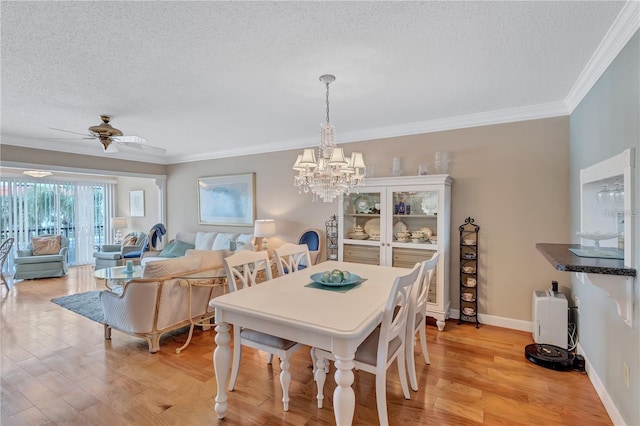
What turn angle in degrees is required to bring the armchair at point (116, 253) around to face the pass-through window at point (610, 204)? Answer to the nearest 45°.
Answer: approximately 45° to its left

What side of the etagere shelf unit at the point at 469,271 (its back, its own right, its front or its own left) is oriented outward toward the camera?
front

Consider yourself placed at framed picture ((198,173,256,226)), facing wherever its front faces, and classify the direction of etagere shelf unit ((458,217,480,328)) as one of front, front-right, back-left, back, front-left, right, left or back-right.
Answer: left

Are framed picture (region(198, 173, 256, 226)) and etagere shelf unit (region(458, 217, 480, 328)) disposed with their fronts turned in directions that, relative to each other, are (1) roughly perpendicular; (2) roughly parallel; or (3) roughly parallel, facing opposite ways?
roughly parallel

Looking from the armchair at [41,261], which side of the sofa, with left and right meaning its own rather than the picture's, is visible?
front

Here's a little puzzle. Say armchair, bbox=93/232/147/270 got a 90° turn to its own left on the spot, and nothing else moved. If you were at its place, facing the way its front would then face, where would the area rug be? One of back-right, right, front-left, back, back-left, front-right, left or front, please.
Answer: front-right

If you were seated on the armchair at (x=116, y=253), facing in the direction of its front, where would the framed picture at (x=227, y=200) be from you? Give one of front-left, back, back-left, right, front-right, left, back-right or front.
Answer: left

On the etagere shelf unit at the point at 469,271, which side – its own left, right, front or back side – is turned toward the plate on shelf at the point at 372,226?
right

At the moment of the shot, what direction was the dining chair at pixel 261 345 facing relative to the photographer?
facing the viewer and to the right of the viewer

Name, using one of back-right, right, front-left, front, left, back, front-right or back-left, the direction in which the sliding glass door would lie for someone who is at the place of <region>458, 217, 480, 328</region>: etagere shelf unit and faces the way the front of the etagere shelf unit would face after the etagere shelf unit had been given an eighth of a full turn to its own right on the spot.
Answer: front-right

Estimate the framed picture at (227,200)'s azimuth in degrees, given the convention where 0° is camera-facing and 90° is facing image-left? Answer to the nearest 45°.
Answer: approximately 45°

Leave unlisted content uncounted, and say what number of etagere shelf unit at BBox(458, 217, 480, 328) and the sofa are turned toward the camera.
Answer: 1

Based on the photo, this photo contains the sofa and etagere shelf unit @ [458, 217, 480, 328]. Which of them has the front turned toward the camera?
the etagere shelf unit

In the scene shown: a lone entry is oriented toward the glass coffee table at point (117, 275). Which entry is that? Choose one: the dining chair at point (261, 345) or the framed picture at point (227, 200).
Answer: the framed picture

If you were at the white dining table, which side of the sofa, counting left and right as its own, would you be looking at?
back

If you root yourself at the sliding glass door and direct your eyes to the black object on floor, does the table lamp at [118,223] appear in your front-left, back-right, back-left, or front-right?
front-left

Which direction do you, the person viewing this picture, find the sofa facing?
facing away from the viewer and to the left of the viewer
